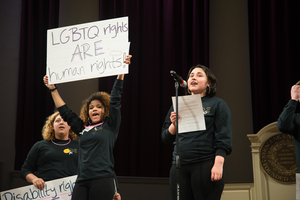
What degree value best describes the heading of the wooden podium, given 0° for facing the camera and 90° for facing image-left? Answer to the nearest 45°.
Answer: approximately 0°

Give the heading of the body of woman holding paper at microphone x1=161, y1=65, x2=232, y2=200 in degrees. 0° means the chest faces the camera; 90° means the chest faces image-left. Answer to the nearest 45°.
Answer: approximately 45°

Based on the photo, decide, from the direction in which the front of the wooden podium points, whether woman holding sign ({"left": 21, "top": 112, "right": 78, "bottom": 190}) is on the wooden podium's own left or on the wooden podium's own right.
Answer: on the wooden podium's own right

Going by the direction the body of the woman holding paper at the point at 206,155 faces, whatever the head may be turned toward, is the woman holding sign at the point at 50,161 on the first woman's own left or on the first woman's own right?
on the first woman's own right

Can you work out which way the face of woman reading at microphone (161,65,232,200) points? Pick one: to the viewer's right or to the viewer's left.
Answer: to the viewer's left

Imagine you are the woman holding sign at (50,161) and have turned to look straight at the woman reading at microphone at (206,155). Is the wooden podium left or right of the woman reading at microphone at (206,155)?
left
